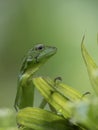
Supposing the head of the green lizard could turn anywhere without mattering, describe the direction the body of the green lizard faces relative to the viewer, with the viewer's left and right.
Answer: facing to the right of the viewer
